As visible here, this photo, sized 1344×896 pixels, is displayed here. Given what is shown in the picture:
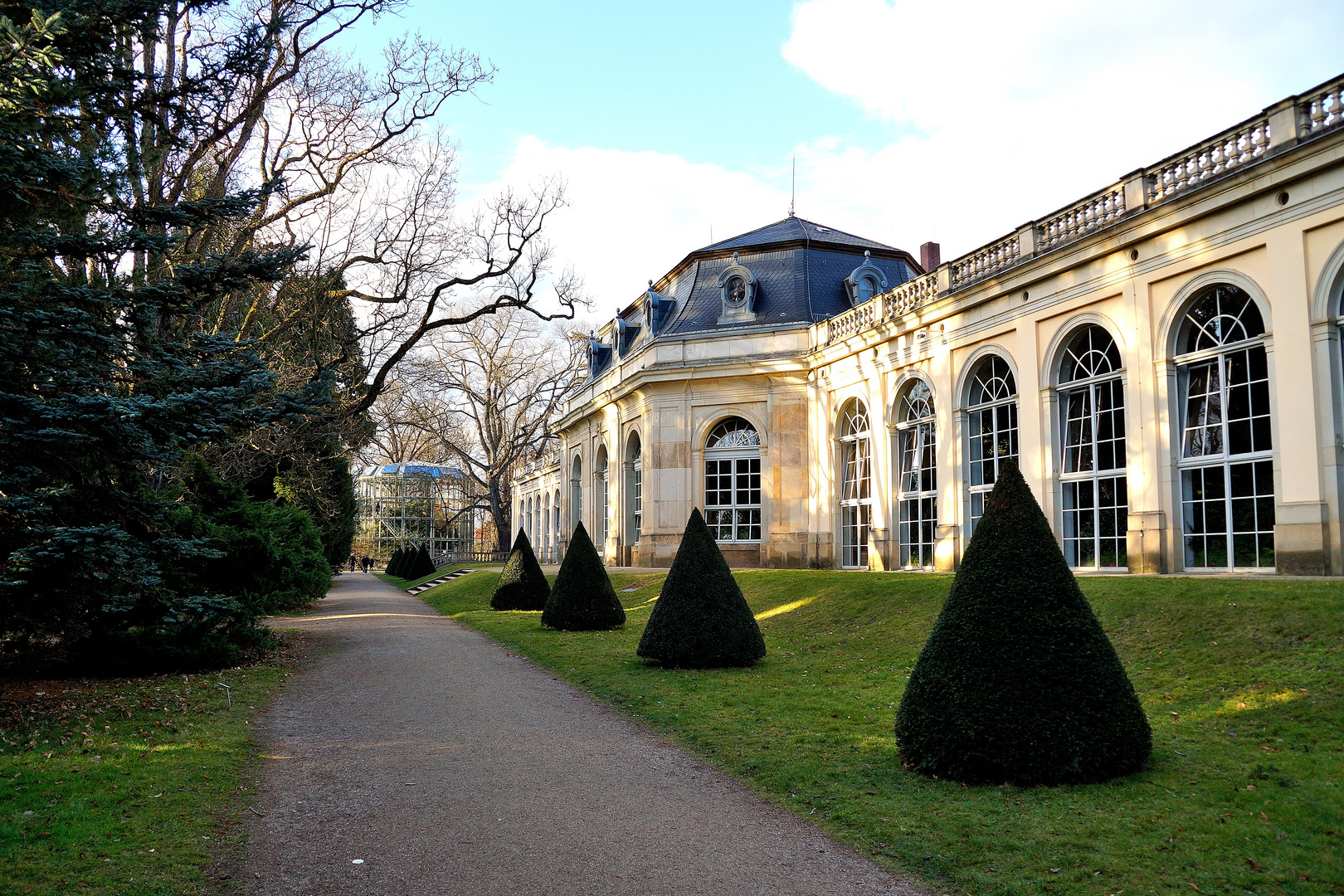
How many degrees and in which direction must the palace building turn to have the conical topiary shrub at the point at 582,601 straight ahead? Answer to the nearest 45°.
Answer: approximately 45° to its right

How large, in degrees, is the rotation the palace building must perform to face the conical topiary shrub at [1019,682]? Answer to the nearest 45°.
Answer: approximately 45° to its left

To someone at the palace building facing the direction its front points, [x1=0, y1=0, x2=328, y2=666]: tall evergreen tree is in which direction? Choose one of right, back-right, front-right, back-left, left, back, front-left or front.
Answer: front

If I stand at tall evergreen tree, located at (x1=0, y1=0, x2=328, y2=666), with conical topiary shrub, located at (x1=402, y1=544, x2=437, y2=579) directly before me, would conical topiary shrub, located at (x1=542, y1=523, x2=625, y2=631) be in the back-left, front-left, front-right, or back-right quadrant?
front-right

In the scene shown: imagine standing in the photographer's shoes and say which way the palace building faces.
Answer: facing the viewer and to the left of the viewer

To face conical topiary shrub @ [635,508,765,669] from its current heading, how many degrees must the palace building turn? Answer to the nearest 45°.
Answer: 0° — it already faces it

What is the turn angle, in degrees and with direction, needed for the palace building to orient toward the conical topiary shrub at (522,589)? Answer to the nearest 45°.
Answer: approximately 45° to its right

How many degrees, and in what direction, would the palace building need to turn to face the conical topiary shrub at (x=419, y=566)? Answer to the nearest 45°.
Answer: approximately 90° to its right
